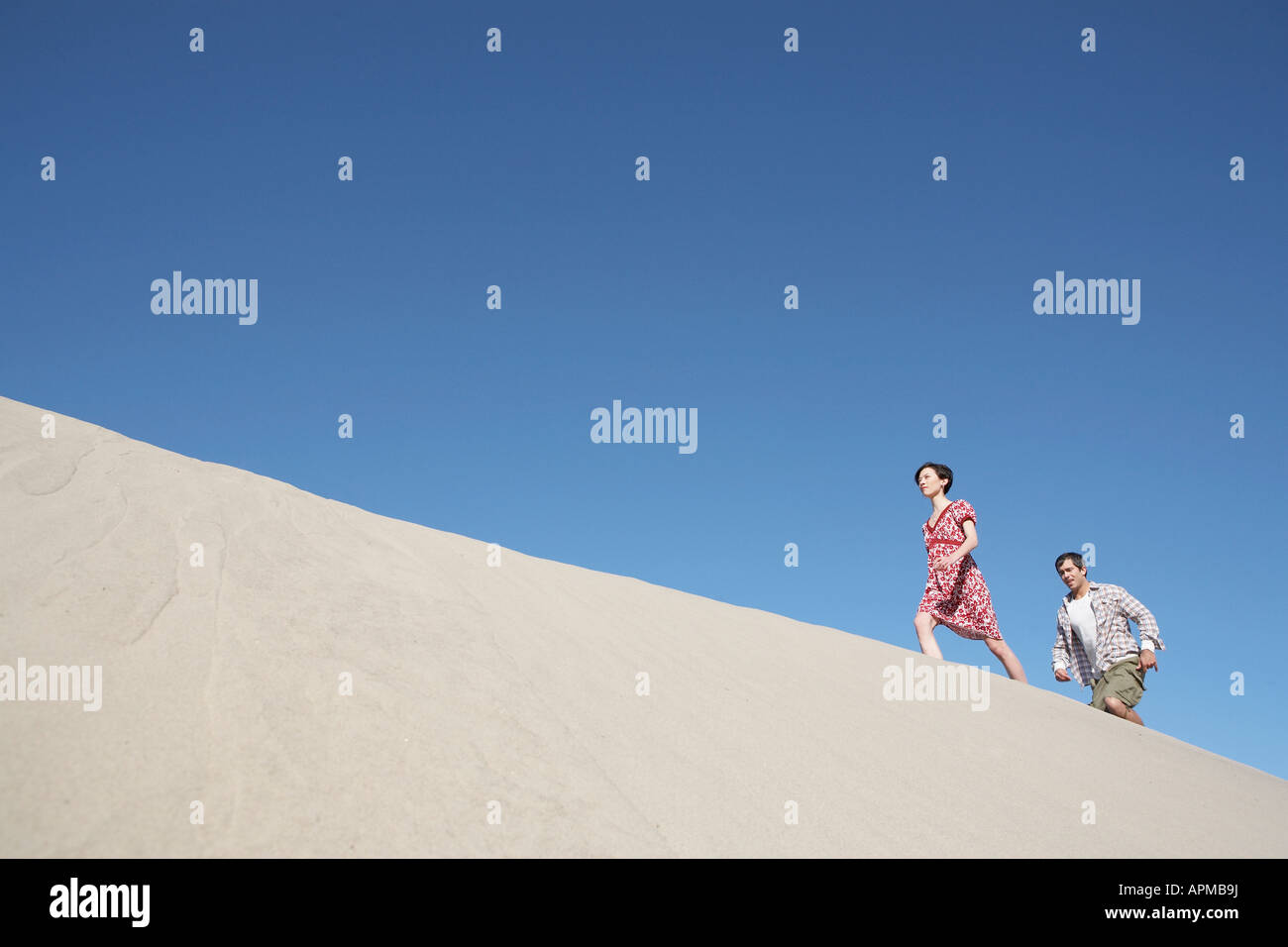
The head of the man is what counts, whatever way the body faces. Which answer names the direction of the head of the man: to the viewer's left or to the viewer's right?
to the viewer's left

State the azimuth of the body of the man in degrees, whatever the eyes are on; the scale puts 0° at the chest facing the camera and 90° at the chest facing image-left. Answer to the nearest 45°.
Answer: approximately 45°
